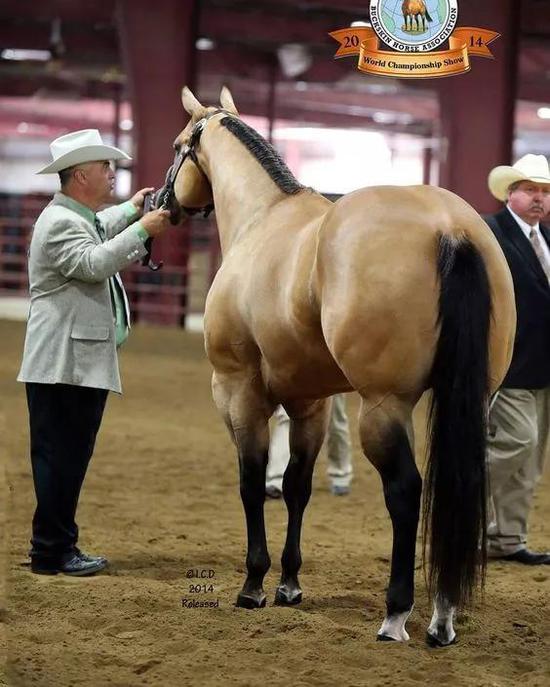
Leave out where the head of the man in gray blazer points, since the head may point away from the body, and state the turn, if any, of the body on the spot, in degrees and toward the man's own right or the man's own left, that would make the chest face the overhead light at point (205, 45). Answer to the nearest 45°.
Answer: approximately 90° to the man's own left

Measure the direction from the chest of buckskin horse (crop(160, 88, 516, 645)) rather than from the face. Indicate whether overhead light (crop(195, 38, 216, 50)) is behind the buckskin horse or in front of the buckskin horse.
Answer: in front

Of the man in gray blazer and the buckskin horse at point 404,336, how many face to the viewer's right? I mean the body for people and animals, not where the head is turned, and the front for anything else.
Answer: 1

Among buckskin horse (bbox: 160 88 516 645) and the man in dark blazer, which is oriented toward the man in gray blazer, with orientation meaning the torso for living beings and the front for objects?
the buckskin horse

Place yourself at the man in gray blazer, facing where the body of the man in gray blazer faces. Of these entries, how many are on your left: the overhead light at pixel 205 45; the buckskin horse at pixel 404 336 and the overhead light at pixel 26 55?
2

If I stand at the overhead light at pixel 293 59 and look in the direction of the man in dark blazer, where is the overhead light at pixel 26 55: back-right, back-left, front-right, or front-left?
back-right

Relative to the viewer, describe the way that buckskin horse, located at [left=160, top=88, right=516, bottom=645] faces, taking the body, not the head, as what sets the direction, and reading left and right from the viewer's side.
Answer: facing away from the viewer and to the left of the viewer

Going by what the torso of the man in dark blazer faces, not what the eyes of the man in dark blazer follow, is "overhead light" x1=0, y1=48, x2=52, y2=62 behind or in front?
behind

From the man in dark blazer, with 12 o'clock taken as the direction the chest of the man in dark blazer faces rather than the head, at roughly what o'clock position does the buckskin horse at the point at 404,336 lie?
The buckskin horse is roughly at 2 o'clock from the man in dark blazer.

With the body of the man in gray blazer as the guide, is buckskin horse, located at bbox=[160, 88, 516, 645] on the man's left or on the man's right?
on the man's right

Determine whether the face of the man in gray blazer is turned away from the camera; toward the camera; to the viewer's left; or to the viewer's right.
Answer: to the viewer's right

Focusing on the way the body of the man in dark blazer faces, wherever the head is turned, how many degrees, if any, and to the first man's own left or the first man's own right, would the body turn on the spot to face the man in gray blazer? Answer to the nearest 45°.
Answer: approximately 90° to the first man's own right

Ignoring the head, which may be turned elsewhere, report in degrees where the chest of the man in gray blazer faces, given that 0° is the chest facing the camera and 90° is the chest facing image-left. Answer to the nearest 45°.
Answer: approximately 270°

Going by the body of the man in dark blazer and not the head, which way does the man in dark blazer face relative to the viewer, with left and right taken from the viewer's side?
facing the viewer and to the right of the viewer

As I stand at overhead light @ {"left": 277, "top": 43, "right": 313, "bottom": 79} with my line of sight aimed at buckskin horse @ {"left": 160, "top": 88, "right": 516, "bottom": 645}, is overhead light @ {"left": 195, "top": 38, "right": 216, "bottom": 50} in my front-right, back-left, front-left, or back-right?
back-right

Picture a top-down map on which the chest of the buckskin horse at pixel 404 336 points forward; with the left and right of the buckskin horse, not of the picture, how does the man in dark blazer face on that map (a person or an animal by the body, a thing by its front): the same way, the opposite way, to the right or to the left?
the opposite way
